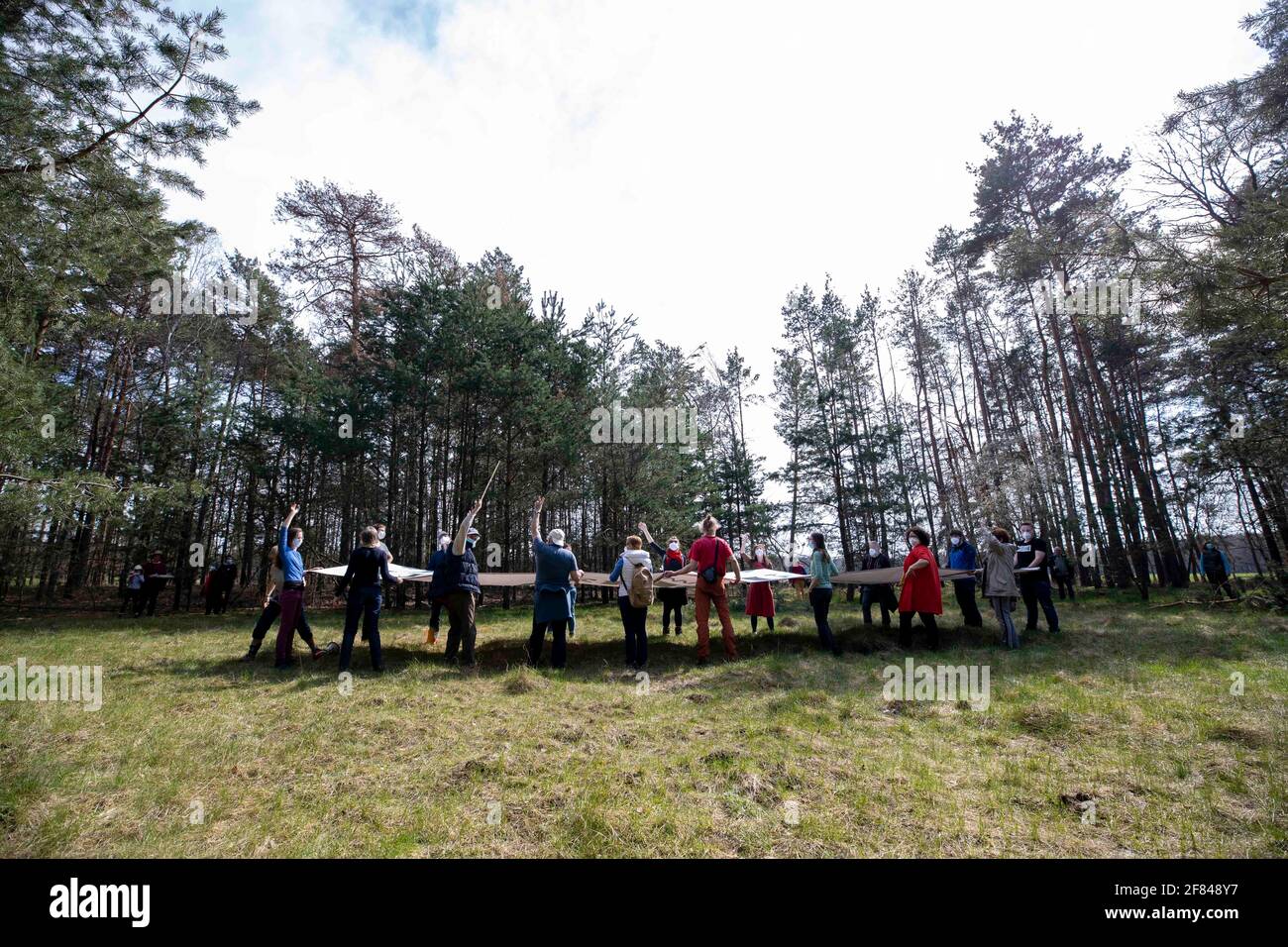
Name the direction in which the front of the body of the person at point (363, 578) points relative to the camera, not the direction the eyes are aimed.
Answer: away from the camera

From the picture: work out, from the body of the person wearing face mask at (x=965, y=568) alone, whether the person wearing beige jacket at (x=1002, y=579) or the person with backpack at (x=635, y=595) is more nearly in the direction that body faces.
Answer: the person with backpack

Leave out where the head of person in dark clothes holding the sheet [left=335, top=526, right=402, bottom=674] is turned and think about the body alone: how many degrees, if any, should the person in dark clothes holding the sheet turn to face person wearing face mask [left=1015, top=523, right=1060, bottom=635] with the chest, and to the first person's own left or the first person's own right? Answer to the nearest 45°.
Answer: approximately 90° to the first person's own right

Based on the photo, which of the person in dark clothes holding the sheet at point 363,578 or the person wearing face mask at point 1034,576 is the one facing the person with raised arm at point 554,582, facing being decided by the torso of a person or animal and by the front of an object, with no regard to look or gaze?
the person wearing face mask

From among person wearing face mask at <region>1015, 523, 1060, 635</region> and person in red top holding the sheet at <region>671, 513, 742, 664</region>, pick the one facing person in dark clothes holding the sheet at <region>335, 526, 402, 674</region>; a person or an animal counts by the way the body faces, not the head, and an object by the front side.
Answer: the person wearing face mask

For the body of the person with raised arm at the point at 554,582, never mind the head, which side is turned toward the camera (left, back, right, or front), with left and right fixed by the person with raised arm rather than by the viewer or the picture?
back

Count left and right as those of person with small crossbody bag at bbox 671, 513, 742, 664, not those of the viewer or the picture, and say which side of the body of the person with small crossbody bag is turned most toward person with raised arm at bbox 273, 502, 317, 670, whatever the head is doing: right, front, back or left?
left

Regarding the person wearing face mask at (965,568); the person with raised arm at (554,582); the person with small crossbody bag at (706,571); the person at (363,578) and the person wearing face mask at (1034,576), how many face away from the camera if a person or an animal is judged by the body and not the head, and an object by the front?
3

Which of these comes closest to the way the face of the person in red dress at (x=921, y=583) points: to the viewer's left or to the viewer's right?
to the viewer's left

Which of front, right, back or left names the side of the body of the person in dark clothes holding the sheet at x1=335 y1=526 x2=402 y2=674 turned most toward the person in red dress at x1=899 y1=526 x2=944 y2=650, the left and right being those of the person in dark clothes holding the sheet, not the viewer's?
right

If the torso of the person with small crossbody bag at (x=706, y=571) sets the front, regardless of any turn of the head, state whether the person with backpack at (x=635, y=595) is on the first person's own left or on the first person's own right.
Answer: on the first person's own left

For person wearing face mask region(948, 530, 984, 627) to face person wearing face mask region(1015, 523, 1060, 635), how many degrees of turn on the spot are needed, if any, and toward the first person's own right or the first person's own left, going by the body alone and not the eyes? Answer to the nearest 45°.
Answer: approximately 135° to the first person's own left

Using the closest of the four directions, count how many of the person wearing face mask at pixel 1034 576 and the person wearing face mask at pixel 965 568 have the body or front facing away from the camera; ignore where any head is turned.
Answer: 0

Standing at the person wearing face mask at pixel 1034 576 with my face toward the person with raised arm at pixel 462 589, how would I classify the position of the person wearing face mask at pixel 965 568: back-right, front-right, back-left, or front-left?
front-right

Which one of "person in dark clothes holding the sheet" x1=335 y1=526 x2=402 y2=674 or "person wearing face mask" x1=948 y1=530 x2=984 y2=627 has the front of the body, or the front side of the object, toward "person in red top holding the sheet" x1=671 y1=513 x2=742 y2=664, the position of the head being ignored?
the person wearing face mask
